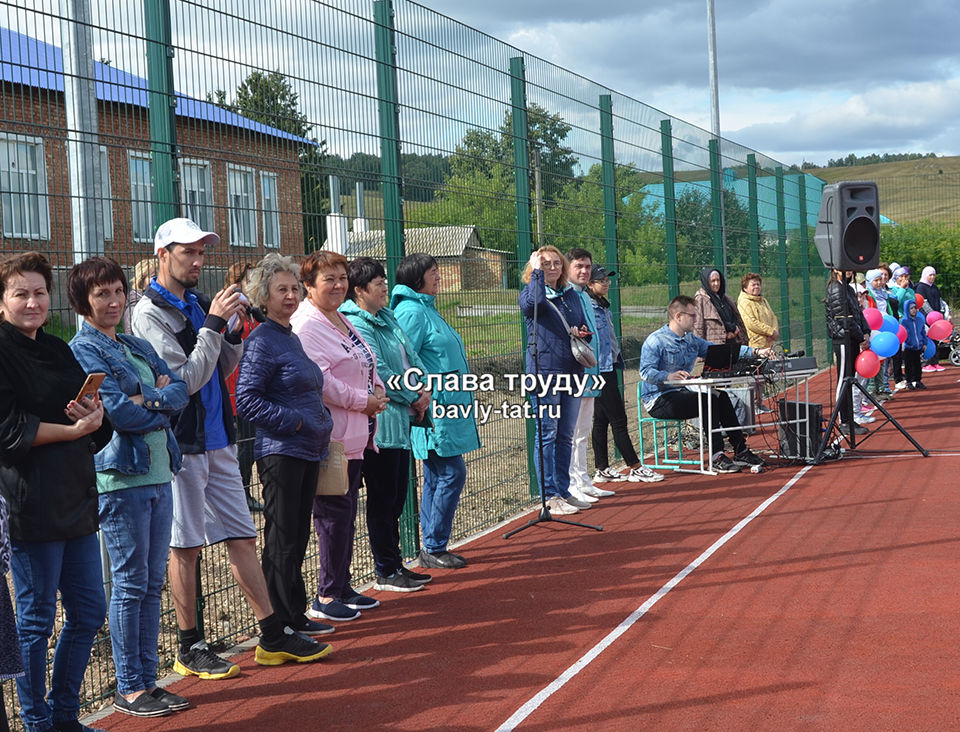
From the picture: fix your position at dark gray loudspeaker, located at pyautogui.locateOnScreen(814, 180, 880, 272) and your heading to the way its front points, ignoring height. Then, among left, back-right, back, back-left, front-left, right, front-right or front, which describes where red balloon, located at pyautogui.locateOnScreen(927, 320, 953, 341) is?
back-left

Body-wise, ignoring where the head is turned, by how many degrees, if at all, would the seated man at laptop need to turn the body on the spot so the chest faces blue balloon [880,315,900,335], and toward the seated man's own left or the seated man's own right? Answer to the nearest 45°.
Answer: approximately 45° to the seated man's own left

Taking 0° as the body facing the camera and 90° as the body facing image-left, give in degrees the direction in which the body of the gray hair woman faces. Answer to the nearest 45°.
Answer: approximately 315°

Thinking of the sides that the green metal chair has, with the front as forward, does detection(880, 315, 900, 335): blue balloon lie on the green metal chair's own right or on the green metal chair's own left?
on the green metal chair's own left

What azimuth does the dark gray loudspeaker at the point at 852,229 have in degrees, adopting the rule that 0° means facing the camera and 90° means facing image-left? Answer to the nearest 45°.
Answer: approximately 315°

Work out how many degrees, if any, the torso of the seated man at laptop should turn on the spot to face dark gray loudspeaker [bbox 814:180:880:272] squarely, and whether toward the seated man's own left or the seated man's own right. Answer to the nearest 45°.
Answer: approximately 45° to the seated man's own left

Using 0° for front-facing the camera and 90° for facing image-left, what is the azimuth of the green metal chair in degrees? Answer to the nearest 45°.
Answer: approximately 270°

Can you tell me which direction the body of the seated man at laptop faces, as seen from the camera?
to the viewer's right

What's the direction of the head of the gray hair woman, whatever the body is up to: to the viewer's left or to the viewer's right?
to the viewer's right

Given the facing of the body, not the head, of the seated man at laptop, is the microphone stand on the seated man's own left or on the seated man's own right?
on the seated man's own right
